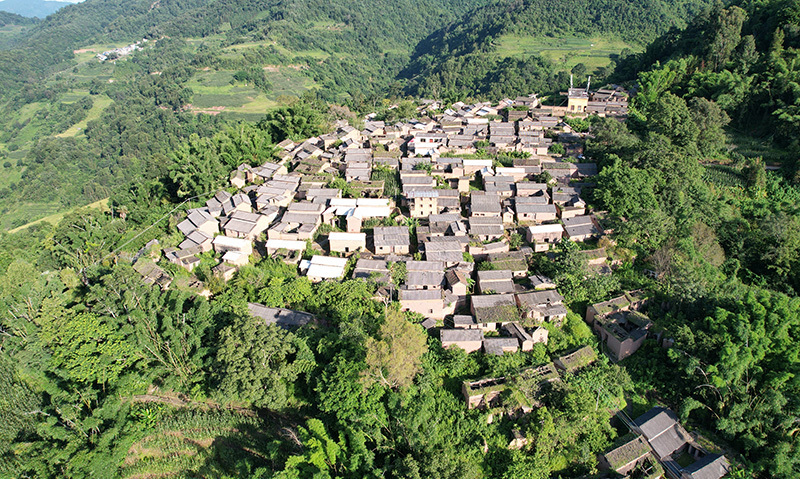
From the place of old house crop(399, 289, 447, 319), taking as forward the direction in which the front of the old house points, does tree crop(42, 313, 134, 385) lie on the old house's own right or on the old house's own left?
on the old house's own right

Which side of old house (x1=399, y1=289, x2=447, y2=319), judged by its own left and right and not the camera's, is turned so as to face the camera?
front

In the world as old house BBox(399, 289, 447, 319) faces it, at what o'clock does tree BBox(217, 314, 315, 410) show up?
The tree is roughly at 2 o'clock from the old house.

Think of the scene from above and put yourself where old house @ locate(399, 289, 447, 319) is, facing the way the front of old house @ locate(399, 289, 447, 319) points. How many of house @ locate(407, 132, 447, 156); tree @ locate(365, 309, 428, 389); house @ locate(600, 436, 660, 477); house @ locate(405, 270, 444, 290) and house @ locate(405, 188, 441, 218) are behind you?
3

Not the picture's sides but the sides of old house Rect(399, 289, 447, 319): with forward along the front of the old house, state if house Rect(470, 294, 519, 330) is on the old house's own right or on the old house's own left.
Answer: on the old house's own left

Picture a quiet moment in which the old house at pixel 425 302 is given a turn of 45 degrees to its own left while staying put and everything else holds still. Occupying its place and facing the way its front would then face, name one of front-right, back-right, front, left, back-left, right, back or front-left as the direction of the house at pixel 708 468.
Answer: front

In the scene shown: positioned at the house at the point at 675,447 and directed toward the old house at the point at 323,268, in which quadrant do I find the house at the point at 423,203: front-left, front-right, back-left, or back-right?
front-right

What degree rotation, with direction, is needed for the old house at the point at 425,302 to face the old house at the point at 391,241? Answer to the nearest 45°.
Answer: approximately 180°

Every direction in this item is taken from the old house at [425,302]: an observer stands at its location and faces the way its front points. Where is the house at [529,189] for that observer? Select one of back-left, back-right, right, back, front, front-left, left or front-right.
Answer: back-left

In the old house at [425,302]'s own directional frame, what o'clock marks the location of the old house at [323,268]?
the old house at [323,268] is roughly at 4 o'clock from the old house at [425,302].

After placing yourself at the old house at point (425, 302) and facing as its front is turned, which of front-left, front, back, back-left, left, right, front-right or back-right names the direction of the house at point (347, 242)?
back-right

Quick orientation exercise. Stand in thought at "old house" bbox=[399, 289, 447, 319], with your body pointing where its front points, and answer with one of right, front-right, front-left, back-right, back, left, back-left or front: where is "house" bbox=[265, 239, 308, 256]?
back-right

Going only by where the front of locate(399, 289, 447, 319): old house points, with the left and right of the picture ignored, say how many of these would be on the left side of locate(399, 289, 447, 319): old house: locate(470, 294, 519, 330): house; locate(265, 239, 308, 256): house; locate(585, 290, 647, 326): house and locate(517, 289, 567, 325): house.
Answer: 3

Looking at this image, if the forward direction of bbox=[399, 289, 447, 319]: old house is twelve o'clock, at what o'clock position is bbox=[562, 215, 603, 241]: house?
The house is roughly at 8 o'clock from the old house.

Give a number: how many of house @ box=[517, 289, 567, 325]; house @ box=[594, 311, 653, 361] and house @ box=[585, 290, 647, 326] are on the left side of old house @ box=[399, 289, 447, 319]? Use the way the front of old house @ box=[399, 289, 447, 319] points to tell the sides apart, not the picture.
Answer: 3

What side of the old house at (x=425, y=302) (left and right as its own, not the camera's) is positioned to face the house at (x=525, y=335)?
left

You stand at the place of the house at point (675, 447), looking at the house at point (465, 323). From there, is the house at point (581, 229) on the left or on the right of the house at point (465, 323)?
right

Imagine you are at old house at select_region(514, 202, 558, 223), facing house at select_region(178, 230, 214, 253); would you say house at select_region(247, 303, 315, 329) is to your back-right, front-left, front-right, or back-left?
front-left

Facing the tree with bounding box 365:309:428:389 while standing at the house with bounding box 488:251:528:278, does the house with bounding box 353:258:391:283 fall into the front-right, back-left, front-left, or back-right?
front-right
